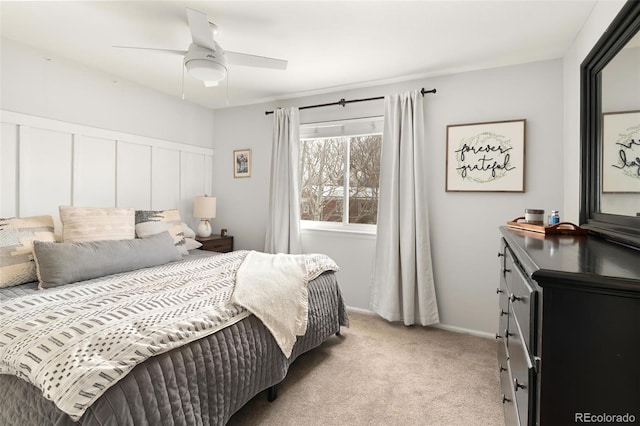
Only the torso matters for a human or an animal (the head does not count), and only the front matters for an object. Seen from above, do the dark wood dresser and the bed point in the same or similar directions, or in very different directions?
very different directions

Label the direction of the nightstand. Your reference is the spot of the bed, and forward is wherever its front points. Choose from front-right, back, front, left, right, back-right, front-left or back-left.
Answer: back-left

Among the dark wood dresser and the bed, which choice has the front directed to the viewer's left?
the dark wood dresser

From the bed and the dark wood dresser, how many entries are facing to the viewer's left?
1

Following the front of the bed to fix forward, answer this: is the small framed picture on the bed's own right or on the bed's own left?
on the bed's own left

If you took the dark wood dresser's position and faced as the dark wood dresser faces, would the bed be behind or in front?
in front

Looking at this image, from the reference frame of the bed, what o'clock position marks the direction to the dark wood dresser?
The dark wood dresser is roughly at 12 o'clock from the bed.

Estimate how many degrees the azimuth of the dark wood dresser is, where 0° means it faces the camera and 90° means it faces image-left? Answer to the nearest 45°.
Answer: approximately 90°

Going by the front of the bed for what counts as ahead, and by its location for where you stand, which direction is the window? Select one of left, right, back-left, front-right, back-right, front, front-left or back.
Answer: left

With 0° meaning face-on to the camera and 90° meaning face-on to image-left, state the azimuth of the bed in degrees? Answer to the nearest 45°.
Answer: approximately 315°

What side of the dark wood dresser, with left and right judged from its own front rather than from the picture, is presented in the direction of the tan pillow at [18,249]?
front
